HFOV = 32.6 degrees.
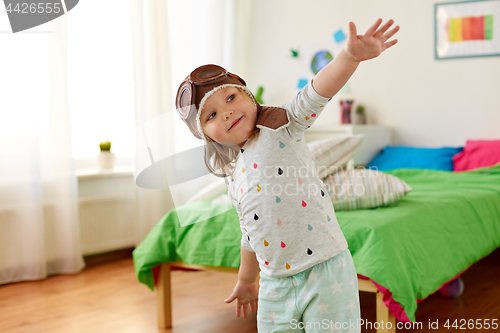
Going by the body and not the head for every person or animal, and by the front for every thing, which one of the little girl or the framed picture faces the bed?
the framed picture

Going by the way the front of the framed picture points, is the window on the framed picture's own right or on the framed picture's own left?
on the framed picture's own right

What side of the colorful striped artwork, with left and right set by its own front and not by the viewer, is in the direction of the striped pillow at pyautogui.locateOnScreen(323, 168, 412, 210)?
front

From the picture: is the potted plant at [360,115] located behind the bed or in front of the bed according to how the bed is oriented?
behind

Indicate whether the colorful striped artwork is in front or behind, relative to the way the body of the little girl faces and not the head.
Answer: behind

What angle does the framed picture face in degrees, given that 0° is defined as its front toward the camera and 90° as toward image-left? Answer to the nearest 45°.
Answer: approximately 0°

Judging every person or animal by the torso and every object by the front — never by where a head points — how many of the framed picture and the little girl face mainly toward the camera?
2

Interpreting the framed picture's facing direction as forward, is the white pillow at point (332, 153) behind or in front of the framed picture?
in front

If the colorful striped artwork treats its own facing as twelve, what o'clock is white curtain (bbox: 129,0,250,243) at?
The white curtain is roughly at 2 o'clock from the colorful striped artwork.

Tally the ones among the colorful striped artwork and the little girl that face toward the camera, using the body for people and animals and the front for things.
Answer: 2
